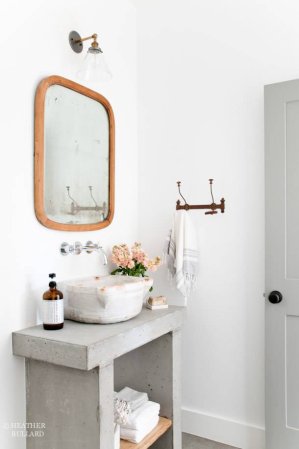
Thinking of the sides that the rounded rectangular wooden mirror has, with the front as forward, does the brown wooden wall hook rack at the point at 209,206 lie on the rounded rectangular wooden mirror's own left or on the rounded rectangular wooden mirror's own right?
on the rounded rectangular wooden mirror's own left

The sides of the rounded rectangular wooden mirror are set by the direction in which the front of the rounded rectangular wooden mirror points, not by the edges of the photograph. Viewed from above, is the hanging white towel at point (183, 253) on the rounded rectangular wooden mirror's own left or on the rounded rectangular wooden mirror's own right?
on the rounded rectangular wooden mirror's own left

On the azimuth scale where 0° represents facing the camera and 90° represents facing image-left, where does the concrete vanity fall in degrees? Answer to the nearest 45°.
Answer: approximately 315°

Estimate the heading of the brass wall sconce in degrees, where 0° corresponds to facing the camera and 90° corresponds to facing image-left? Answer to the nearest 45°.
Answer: approximately 315°

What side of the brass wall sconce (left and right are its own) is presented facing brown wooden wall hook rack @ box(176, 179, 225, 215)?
left
